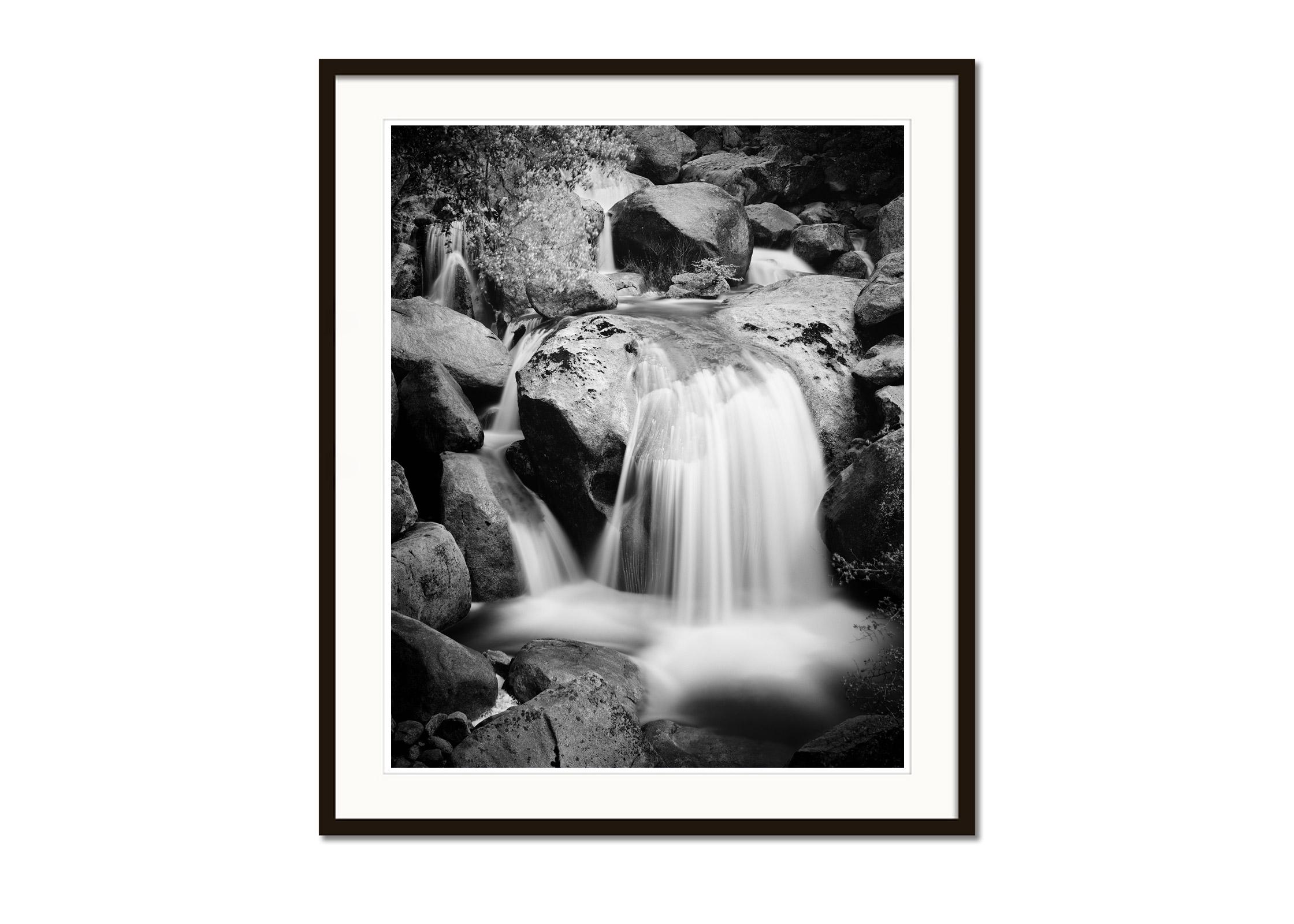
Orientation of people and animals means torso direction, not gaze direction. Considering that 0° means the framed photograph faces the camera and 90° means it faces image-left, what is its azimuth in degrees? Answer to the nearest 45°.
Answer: approximately 0°
